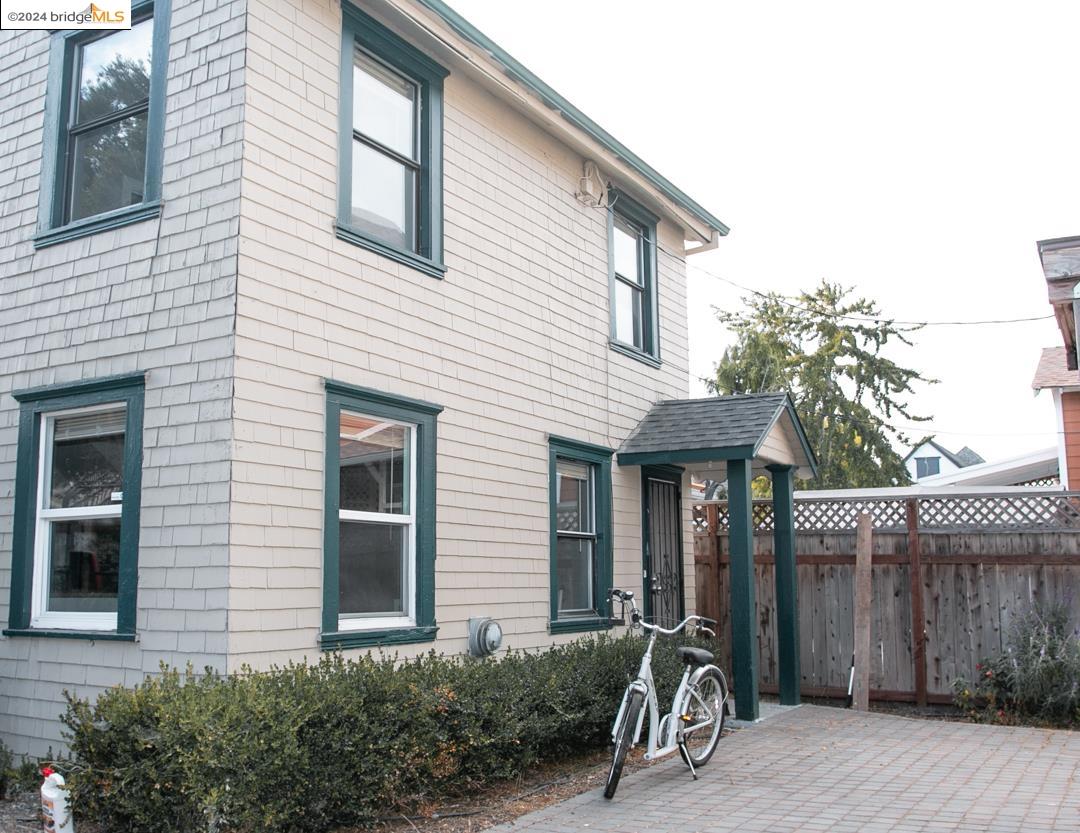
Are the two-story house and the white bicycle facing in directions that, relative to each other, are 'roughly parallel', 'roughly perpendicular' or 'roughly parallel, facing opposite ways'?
roughly perpendicular

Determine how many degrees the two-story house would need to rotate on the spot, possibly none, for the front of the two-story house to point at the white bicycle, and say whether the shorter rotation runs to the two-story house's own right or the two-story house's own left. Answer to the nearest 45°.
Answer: approximately 45° to the two-story house's own left

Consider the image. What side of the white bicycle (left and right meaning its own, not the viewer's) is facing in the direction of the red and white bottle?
front

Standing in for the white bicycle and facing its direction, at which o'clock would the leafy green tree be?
The leafy green tree is roughly at 5 o'clock from the white bicycle.

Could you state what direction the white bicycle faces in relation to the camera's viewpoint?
facing the viewer and to the left of the viewer

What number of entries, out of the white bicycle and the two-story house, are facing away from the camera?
0

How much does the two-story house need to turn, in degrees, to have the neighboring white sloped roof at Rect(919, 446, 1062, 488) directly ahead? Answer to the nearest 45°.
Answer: approximately 90° to its left

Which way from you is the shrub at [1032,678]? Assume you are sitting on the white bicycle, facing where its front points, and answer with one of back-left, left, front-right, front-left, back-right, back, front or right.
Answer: back
